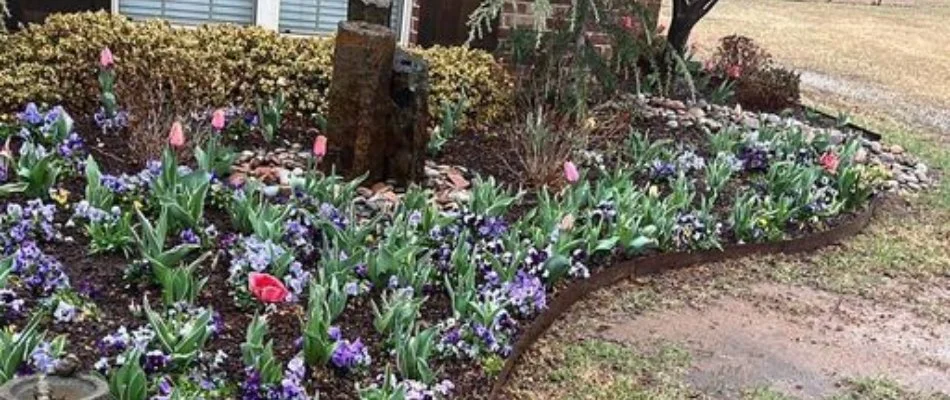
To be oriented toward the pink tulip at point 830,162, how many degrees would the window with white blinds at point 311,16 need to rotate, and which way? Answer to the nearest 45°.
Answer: approximately 45° to its left

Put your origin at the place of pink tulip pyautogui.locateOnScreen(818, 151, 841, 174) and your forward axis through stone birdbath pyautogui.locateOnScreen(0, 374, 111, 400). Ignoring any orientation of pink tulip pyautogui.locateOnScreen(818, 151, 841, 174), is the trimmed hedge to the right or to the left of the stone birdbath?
right

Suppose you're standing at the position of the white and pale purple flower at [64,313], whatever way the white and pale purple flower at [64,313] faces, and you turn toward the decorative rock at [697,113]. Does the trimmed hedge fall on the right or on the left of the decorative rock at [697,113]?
left

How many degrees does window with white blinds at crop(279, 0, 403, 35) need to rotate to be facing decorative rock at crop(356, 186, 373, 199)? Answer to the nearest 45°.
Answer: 0° — it already faces it

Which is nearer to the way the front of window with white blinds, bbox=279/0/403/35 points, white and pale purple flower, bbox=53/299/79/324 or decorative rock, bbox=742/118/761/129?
the white and pale purple flower

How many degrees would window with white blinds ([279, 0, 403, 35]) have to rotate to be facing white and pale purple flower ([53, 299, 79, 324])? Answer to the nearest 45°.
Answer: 0° — it already faces it

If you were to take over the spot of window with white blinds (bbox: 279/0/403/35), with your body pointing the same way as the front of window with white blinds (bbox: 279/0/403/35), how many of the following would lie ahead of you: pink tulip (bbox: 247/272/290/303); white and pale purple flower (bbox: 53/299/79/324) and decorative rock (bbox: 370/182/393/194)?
3

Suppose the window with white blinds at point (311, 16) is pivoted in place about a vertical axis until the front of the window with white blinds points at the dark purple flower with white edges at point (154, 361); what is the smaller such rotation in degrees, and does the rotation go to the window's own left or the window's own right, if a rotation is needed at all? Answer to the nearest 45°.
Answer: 0° — it already faces it

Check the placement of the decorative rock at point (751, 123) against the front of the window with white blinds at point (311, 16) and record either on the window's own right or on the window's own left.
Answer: on the window's own left

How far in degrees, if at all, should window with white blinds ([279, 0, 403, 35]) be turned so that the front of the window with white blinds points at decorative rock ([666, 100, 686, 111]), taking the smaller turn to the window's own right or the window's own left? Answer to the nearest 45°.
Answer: approximately 90° to the window's own left

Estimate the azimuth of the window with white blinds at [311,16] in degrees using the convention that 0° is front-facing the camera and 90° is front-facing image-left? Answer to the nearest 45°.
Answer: approximately 0°

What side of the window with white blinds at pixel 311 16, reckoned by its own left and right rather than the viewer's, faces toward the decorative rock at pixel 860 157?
left

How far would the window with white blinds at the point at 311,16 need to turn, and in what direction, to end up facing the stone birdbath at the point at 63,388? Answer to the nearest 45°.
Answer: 0° — it already faces it
